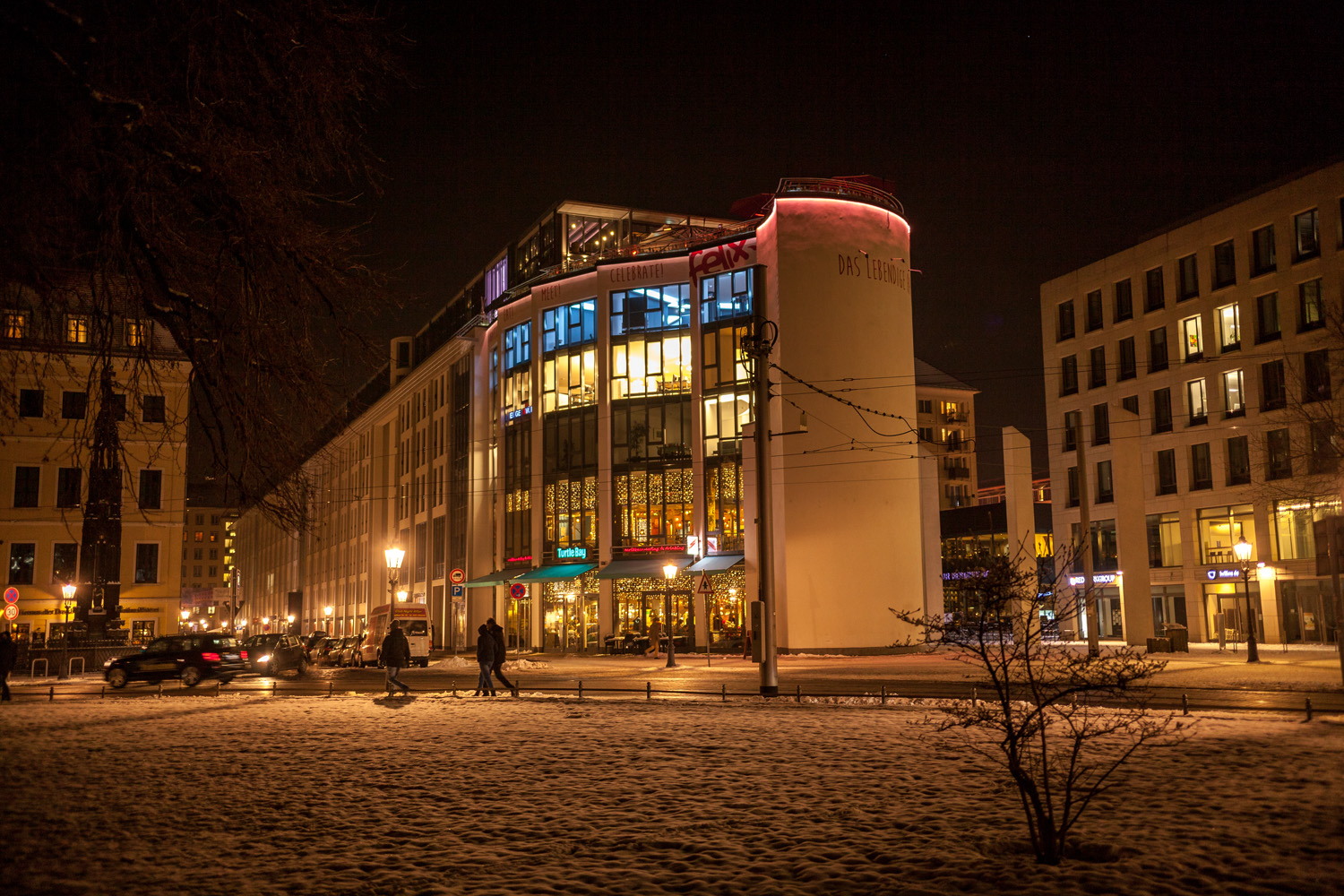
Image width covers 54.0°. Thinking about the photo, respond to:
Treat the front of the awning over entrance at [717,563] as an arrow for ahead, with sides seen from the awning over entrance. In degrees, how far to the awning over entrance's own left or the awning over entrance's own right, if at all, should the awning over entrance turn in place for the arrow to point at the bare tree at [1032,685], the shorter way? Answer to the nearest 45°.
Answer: approximately 45° to the awning over entrance's own left

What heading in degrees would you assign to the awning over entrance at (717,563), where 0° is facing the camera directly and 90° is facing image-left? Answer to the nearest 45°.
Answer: approximately 45°

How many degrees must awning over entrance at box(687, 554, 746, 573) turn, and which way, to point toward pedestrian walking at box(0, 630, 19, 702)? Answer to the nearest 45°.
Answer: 0° — it already faces them

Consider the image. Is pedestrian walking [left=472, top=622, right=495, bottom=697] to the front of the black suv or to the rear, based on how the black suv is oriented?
to the rear

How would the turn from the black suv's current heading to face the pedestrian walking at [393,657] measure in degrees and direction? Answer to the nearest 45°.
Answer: approximately 135° to its left

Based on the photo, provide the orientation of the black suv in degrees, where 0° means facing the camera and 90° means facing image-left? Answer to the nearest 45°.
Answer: approximately 135°
